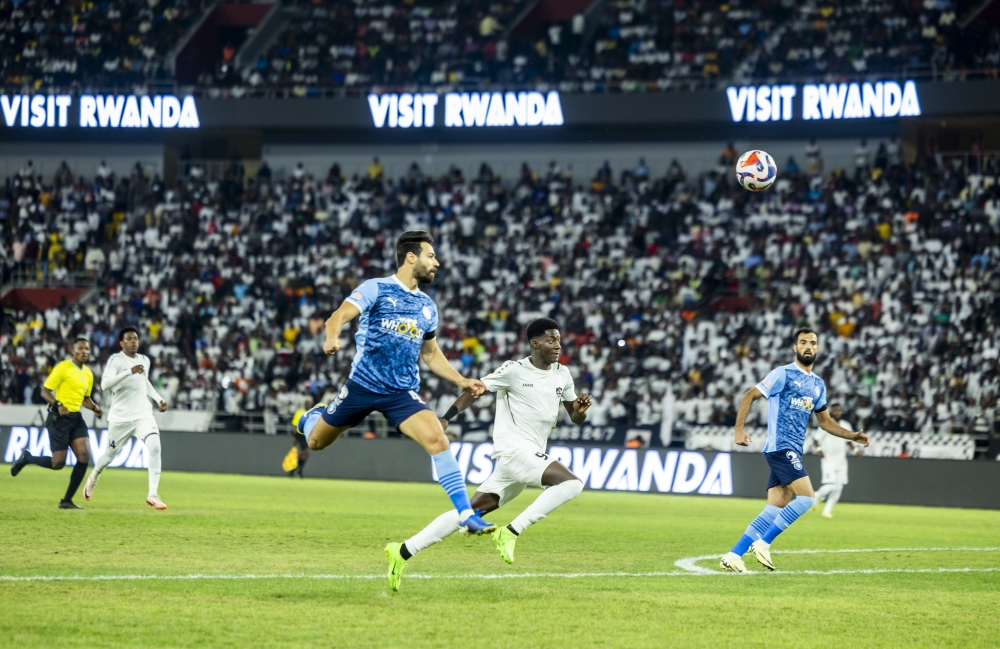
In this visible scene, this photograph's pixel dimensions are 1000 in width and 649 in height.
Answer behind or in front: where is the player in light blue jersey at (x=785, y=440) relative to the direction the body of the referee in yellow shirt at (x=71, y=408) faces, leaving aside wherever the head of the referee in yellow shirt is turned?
in front

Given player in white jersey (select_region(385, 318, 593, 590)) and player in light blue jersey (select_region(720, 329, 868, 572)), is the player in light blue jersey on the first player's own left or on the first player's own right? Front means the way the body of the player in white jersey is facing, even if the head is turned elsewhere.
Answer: on the first player's own left

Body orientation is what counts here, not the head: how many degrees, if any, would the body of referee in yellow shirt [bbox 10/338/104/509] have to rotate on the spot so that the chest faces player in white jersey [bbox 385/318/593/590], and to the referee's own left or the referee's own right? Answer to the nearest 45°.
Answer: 0° — they already face them

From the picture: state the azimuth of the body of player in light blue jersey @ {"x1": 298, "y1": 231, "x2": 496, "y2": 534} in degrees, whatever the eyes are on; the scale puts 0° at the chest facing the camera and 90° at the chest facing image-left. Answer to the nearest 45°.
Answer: approximately 315°

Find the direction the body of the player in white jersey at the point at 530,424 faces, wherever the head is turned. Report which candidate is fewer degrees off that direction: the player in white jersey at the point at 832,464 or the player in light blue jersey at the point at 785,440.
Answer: the player in light blue jersey

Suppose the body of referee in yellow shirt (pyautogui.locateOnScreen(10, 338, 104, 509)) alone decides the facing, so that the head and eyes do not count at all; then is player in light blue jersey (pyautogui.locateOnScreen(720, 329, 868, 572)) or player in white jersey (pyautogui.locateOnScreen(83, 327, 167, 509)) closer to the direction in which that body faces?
the player in light blue jersey

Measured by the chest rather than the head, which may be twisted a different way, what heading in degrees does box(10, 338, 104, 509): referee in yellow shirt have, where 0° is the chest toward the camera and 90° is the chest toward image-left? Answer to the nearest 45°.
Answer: approximately 315°

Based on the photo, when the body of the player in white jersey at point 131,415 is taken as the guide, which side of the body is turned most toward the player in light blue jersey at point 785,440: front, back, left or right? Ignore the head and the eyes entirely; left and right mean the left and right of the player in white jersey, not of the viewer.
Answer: front

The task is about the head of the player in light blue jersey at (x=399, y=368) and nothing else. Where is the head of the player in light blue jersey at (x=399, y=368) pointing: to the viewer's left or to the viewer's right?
to the viewer's right

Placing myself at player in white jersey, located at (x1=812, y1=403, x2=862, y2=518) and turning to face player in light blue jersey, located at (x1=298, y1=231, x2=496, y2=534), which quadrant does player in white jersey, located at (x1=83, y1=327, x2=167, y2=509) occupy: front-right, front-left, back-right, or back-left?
front-right

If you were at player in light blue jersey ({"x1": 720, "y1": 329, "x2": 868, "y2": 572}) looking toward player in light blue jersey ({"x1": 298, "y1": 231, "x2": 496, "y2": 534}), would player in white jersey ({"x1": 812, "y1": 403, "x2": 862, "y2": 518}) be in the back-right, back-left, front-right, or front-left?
back-right

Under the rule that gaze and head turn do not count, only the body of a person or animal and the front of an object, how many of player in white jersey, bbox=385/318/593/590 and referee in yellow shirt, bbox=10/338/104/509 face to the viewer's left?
0

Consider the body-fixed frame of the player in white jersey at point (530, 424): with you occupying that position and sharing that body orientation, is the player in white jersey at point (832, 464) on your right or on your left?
on your left
